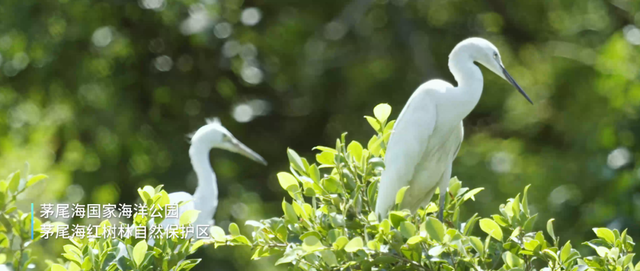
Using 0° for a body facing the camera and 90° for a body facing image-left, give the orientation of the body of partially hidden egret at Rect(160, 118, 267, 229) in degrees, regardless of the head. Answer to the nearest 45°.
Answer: approximately 270°

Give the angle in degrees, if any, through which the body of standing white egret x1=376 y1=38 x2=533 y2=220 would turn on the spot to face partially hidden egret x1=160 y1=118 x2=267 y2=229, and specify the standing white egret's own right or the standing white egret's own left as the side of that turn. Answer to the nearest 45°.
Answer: approximately 135° to the standing white egret's own left

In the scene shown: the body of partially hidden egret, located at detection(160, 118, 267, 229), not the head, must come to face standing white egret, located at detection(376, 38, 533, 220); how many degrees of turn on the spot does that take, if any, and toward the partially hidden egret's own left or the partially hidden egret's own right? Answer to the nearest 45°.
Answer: approximately 45° to the partially hidden egret's own right

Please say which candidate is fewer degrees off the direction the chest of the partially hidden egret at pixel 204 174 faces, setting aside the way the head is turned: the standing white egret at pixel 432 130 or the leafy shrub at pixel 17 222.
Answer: the standing white egret

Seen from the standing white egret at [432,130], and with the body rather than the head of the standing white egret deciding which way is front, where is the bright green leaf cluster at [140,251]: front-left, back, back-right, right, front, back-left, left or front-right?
back-right

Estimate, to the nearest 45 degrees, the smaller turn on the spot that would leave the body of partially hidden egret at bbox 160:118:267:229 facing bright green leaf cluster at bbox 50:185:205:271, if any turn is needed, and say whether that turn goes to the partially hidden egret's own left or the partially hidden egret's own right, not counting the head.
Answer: approximately 90° to the partially hidden egret's own right

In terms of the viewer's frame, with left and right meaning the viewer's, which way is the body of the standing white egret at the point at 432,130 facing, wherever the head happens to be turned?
facing to the right of the viewer

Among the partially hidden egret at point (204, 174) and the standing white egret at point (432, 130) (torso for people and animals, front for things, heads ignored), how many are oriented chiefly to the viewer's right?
2

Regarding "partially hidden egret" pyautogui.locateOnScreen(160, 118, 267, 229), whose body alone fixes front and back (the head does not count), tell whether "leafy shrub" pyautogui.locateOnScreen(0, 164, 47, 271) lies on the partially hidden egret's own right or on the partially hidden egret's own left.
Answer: on the partially hidden egret's own right
